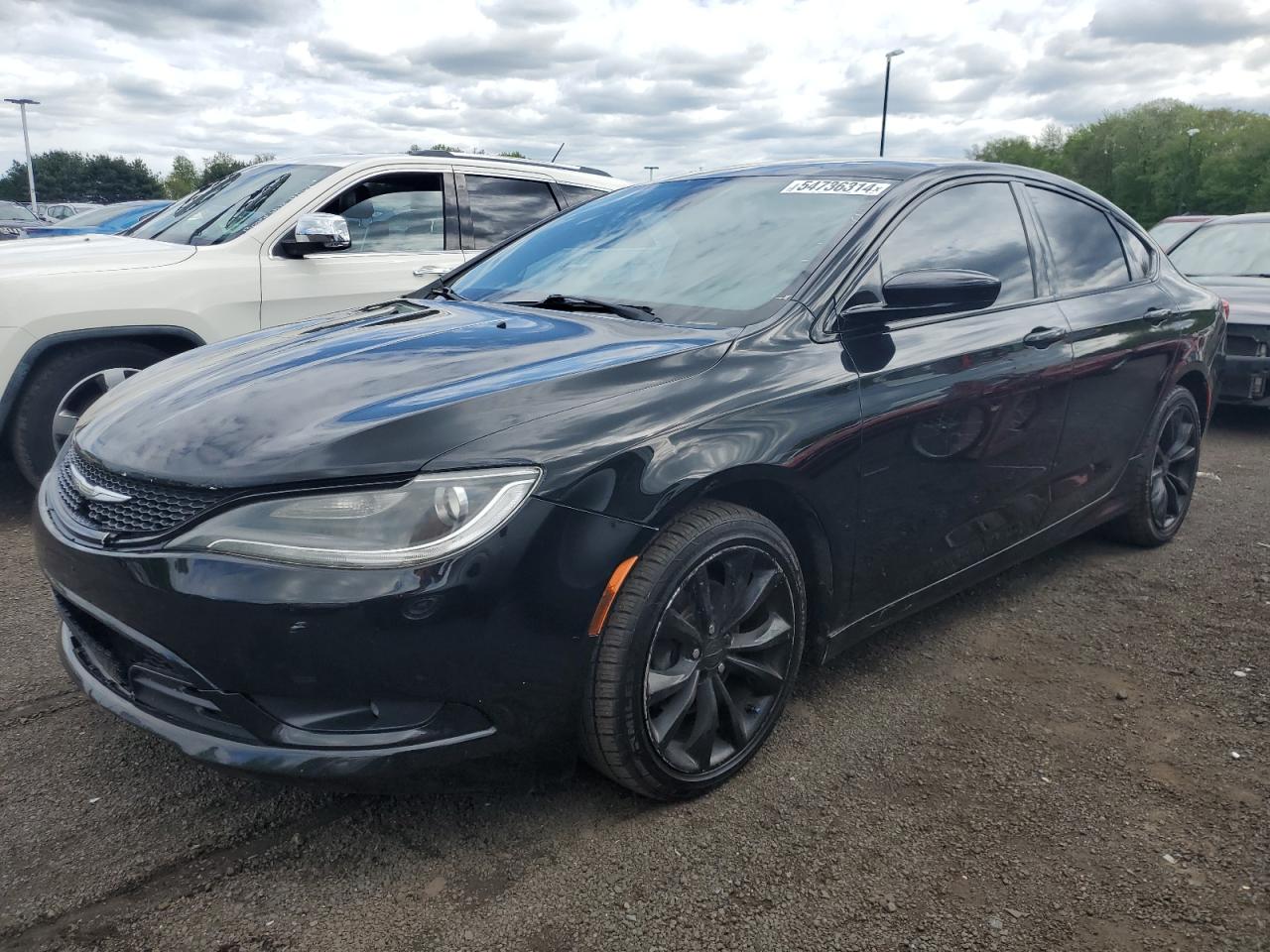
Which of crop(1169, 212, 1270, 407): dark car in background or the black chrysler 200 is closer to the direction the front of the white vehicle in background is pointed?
the black chrysler 200

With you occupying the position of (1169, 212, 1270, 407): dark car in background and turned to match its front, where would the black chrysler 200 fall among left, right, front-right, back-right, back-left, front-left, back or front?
front

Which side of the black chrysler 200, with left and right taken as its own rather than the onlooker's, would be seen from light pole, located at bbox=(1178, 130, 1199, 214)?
back

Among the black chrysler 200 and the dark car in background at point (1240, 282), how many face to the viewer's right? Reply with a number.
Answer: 0

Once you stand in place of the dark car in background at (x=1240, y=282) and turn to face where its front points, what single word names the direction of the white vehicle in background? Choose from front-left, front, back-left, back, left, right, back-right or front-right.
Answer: front-right

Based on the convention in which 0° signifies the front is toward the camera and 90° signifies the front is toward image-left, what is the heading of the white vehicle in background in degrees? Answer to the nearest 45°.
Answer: approximately 45°

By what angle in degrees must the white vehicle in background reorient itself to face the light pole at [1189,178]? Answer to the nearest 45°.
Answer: approximately 180°

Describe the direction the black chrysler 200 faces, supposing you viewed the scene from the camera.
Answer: facing the viewer and to the left of the viewer

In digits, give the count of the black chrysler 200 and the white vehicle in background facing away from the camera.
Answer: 0

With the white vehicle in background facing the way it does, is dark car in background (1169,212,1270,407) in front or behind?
behind

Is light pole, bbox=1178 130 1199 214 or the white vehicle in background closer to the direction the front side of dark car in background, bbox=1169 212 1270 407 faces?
the white vehicle in background

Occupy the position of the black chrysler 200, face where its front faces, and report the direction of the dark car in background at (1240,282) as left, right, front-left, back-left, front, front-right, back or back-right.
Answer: back

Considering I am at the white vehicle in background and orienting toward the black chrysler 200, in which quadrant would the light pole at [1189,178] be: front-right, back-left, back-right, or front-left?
back-left
